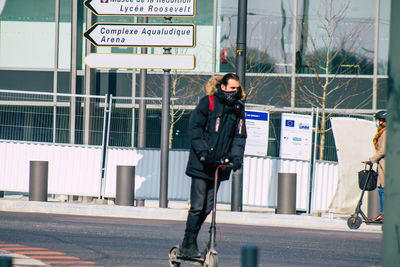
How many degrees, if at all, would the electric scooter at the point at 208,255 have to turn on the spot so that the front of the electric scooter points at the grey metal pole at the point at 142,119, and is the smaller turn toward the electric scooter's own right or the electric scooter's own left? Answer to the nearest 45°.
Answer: approximately 135° to the electric scooter's own left

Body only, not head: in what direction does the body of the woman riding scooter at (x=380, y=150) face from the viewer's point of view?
to the viewer's left

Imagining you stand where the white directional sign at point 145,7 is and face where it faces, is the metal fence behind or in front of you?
behind

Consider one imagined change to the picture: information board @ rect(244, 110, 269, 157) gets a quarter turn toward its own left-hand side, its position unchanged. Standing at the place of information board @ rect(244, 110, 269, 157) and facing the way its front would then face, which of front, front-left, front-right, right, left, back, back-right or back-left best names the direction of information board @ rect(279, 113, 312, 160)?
front

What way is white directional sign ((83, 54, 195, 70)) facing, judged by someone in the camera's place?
facing the viewer

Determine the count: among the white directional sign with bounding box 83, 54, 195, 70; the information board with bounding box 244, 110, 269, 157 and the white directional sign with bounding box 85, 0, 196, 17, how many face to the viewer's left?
0

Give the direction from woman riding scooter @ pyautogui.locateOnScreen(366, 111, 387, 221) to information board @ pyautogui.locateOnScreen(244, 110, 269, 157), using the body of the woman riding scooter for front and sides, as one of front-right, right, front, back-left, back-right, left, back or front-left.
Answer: front-right

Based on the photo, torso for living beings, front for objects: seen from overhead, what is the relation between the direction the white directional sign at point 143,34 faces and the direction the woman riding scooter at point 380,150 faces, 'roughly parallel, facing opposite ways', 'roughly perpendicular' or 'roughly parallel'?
roughly perpendicular

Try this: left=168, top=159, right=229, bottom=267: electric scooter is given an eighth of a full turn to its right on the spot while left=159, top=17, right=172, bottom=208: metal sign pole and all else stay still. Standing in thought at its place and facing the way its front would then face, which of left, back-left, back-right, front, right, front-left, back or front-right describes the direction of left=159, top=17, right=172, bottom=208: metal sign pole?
back

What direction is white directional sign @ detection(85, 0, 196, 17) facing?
toward the camera

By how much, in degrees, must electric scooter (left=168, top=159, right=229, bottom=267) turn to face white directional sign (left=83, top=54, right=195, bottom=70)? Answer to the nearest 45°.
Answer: approximately 135° to its left

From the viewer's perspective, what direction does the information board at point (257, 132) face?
toward the camera
